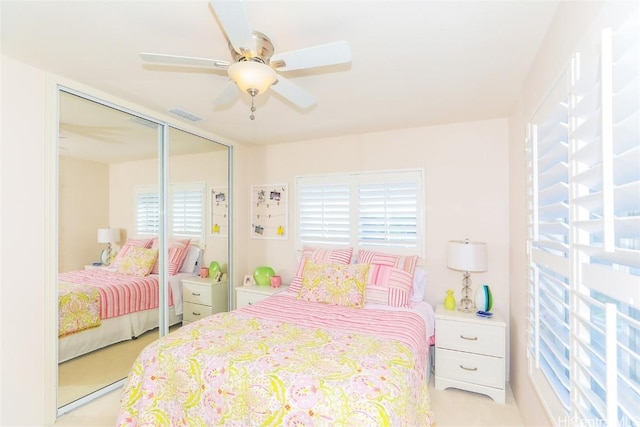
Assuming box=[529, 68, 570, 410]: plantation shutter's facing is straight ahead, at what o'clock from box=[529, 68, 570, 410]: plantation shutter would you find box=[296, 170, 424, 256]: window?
The window is roughly at 1 o'clock from the plantation shutter.

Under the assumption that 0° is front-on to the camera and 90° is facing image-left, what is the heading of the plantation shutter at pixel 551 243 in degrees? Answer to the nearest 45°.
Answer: approximately 90°

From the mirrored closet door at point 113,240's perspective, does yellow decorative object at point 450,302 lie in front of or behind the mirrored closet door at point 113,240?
in front

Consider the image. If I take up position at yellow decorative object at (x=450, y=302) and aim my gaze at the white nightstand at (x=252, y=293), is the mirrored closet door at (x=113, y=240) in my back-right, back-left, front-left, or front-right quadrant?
front-left

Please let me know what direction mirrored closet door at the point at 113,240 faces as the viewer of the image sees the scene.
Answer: facing the viewer and to the right of the viewer

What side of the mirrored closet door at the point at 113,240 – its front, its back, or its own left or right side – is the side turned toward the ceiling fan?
front

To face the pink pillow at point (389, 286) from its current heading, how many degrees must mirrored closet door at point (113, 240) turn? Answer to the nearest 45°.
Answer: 0° — it already faces it

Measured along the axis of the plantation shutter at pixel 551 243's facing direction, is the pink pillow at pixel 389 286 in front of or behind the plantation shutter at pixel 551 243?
in front

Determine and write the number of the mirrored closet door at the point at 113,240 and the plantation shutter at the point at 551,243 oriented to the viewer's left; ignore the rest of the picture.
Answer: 1

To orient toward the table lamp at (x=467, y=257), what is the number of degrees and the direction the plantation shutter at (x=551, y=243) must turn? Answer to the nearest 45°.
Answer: approximately 45° to its right

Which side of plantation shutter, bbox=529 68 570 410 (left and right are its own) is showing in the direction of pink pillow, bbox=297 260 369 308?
front

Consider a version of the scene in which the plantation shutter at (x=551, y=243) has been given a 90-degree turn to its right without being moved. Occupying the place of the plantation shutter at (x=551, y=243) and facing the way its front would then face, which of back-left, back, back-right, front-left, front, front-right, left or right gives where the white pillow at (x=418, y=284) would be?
front-left
